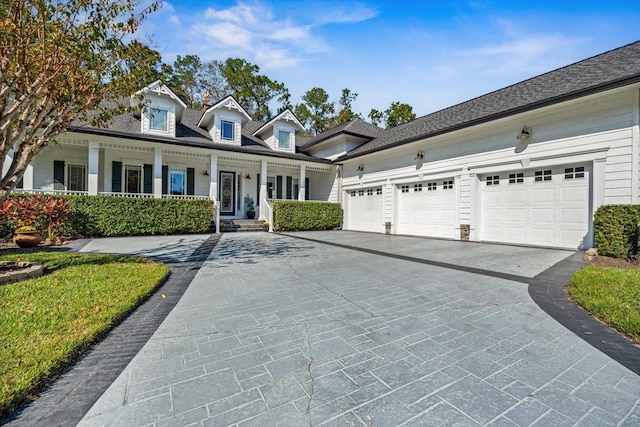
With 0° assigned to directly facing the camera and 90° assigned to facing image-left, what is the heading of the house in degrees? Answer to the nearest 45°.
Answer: approximately 315°

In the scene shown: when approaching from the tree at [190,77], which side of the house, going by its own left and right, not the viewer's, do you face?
back

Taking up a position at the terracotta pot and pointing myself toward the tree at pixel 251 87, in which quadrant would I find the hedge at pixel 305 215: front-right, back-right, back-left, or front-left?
front-right

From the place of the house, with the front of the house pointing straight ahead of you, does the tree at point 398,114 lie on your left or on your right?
on your left

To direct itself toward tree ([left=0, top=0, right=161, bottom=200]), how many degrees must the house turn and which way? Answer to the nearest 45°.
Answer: approximately 90° to its right

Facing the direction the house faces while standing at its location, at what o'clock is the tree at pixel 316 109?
The tree is roughly at 7 o'clock from the house.

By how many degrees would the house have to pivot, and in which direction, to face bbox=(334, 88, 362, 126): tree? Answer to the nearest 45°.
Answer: approximately 135° to its left

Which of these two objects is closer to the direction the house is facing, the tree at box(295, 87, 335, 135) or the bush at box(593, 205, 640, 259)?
the bush

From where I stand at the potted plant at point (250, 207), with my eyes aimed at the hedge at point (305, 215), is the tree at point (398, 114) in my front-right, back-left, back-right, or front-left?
front-left

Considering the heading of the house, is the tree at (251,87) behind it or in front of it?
behind

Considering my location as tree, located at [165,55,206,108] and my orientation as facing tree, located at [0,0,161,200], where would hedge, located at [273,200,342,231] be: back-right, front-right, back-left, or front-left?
front-left
